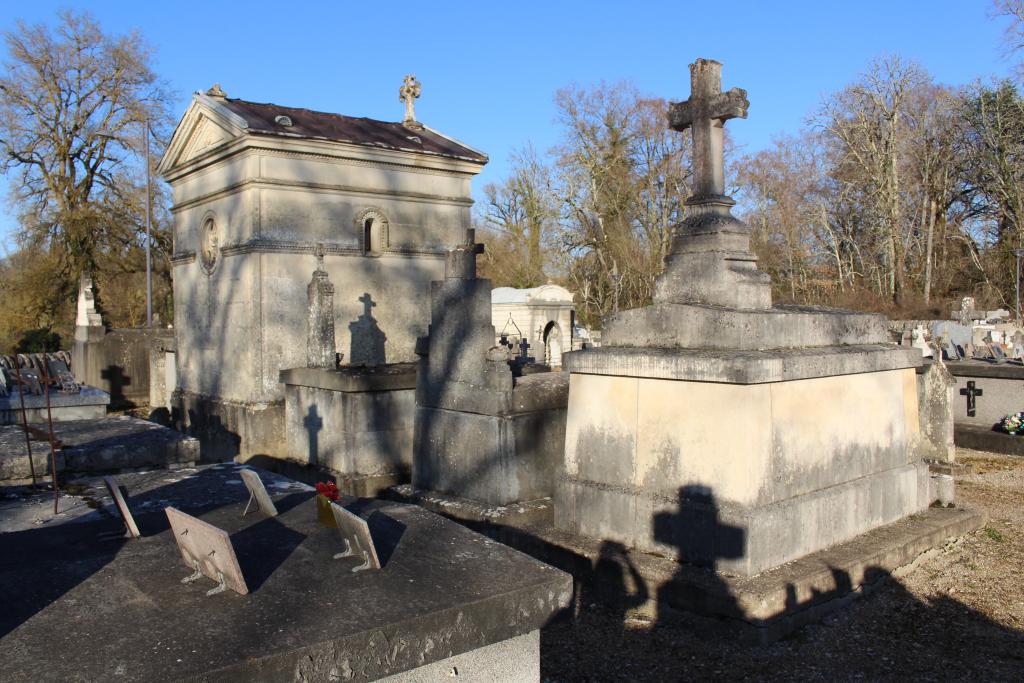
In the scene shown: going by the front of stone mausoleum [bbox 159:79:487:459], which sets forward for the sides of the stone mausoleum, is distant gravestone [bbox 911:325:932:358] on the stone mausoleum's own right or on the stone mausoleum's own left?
on the stone mausoleum's own right

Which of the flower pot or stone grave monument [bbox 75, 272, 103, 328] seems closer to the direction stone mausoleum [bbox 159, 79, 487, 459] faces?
the stone grave monument

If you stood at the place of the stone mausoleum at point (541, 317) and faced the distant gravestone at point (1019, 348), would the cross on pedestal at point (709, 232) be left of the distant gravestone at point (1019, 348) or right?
right
